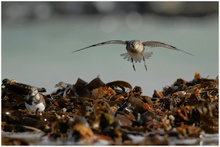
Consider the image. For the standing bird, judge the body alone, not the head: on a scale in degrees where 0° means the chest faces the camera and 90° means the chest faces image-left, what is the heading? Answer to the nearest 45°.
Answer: approximately 45°
